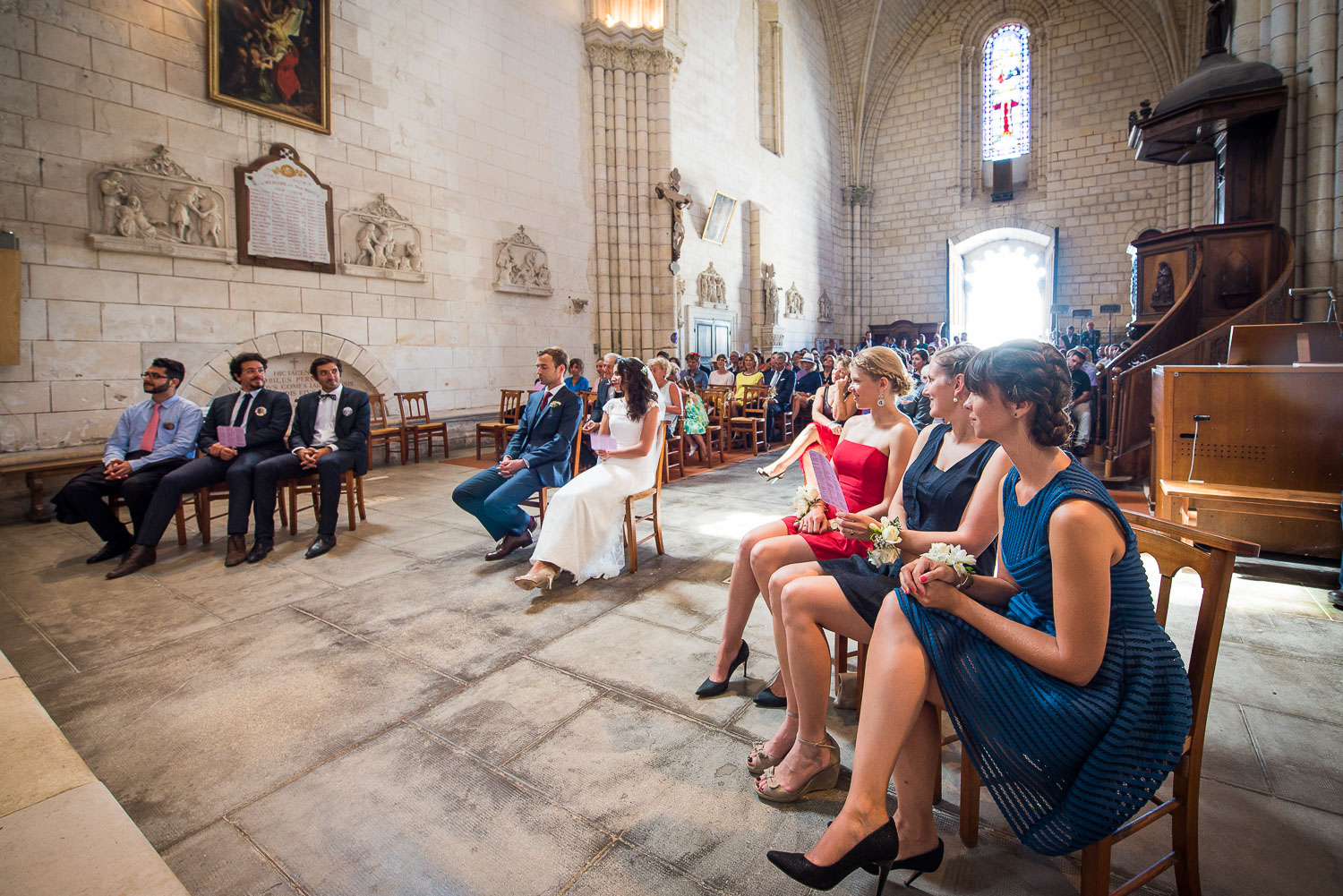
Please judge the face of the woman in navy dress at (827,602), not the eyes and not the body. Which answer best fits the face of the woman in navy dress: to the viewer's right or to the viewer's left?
to the viewer's left

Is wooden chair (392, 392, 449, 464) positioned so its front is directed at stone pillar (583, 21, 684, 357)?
no

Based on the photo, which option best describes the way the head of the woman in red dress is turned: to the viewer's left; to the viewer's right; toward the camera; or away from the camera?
to the viewer's left

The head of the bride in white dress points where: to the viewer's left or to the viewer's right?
to the viewer's left

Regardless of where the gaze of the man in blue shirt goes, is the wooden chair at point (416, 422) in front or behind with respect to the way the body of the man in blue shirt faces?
behind

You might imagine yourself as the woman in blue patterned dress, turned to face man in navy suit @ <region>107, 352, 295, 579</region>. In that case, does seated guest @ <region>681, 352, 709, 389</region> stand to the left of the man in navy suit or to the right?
right

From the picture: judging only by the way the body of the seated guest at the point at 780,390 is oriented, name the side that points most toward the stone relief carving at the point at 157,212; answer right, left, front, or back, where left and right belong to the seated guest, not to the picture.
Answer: front

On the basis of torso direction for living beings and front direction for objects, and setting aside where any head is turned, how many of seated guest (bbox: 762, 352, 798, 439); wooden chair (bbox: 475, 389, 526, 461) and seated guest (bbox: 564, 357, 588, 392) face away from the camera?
0

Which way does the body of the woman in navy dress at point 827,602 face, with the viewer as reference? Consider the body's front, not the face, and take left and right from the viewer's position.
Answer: facing the viewer and to the left of the viewer

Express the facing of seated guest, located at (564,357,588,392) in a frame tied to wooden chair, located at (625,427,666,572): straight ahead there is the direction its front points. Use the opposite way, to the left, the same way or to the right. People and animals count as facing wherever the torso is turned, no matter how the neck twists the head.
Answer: the same way

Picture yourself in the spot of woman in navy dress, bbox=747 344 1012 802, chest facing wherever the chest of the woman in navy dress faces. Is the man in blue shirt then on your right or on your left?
on your right
